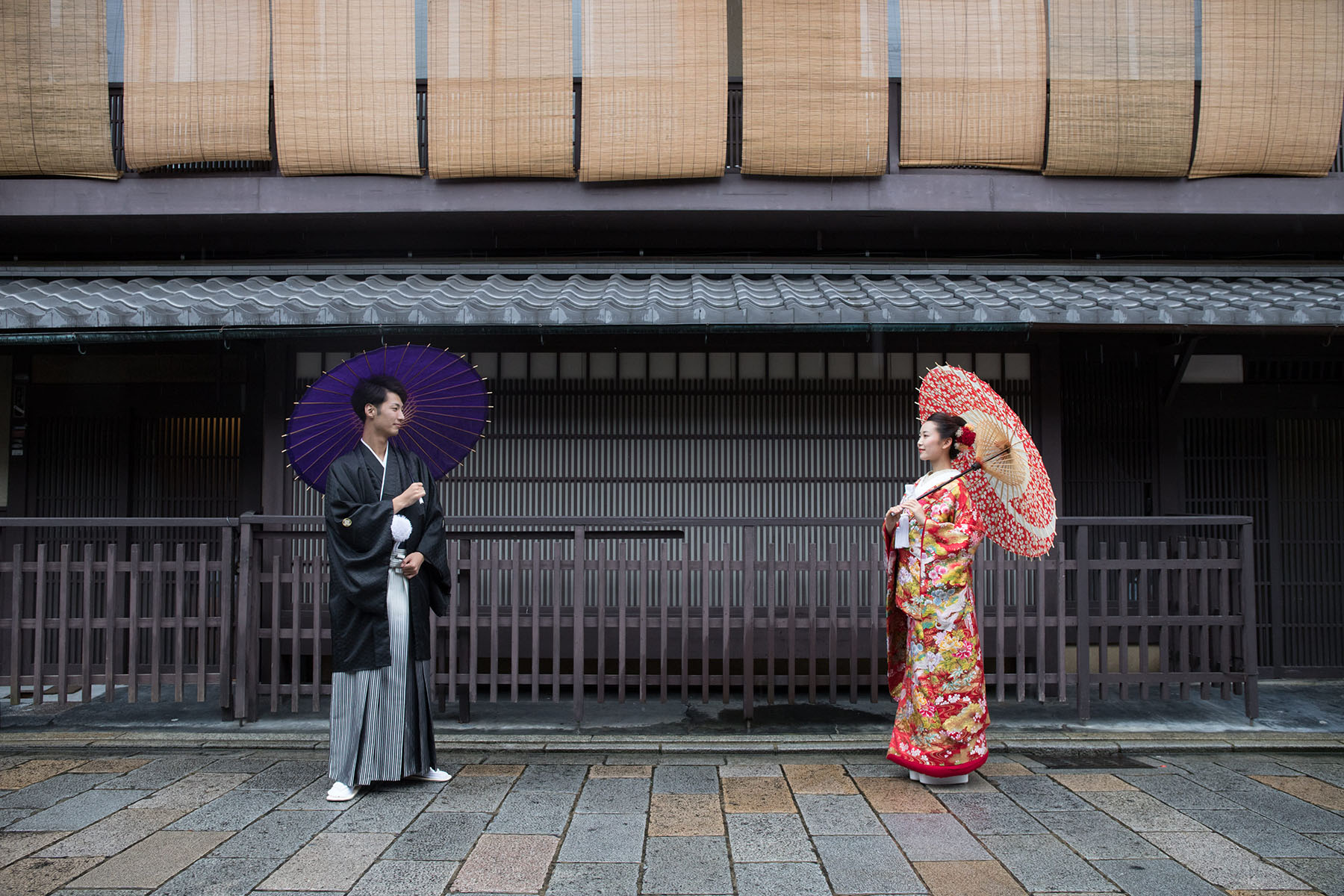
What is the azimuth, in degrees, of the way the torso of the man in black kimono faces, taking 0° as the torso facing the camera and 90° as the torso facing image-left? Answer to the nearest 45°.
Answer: approximately 315°

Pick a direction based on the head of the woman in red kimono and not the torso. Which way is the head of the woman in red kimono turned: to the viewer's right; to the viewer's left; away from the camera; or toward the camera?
to the viewer's left

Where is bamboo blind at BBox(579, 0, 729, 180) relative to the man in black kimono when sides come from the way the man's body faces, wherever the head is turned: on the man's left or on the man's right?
on the man's left

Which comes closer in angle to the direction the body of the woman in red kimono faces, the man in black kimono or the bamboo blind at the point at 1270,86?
the man in black kimono

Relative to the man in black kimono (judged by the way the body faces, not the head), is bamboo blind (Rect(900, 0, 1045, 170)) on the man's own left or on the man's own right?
on the man's own left
